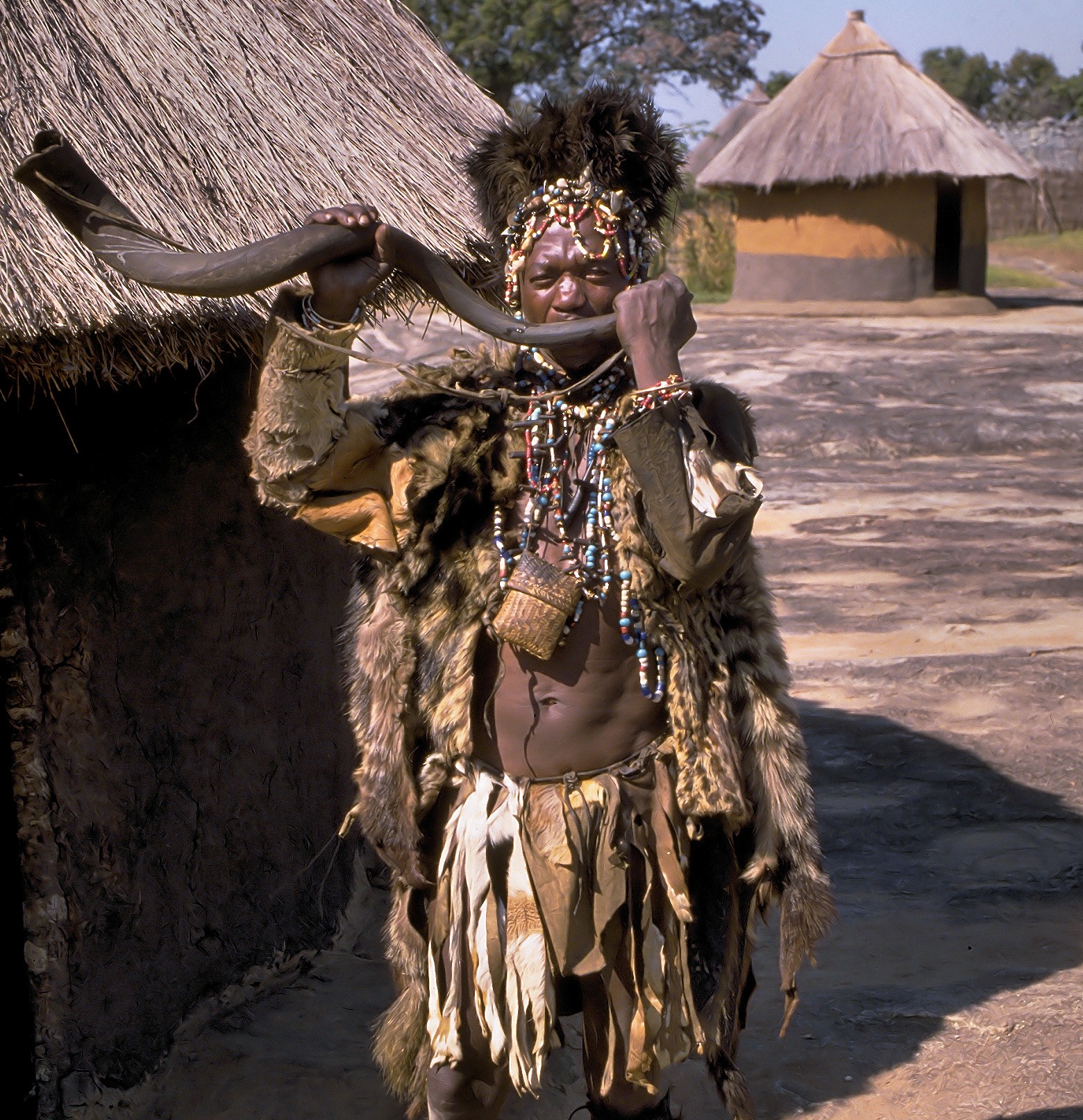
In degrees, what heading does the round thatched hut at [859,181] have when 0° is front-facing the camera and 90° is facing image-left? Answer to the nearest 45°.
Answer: approximately 315°

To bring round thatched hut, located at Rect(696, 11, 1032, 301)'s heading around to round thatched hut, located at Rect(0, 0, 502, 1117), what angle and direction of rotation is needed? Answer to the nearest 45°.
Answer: approximately 45° to its right

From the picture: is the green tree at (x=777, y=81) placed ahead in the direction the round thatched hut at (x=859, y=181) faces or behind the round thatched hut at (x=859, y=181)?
behind

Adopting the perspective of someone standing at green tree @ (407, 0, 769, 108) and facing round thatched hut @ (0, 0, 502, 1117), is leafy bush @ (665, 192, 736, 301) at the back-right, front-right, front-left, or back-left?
front-left

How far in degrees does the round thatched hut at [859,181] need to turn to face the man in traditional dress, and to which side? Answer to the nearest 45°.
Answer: approximately 45° to its right

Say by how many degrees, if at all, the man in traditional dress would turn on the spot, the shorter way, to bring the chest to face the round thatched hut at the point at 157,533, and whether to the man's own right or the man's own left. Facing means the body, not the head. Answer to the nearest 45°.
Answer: approximately 135° to the man's own right

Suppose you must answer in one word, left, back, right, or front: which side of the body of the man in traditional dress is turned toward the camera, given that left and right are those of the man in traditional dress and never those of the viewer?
front

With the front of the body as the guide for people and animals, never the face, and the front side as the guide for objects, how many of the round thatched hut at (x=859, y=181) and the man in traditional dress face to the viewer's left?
0

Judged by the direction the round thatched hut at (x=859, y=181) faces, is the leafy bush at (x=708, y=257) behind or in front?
behind

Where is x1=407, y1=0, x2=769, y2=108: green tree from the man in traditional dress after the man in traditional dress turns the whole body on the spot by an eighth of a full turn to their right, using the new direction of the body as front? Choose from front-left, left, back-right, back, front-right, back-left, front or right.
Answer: back-right

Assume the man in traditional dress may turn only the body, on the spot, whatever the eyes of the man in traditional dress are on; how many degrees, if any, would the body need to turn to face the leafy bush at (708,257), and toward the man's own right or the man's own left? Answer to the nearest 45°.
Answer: approximately 180°
